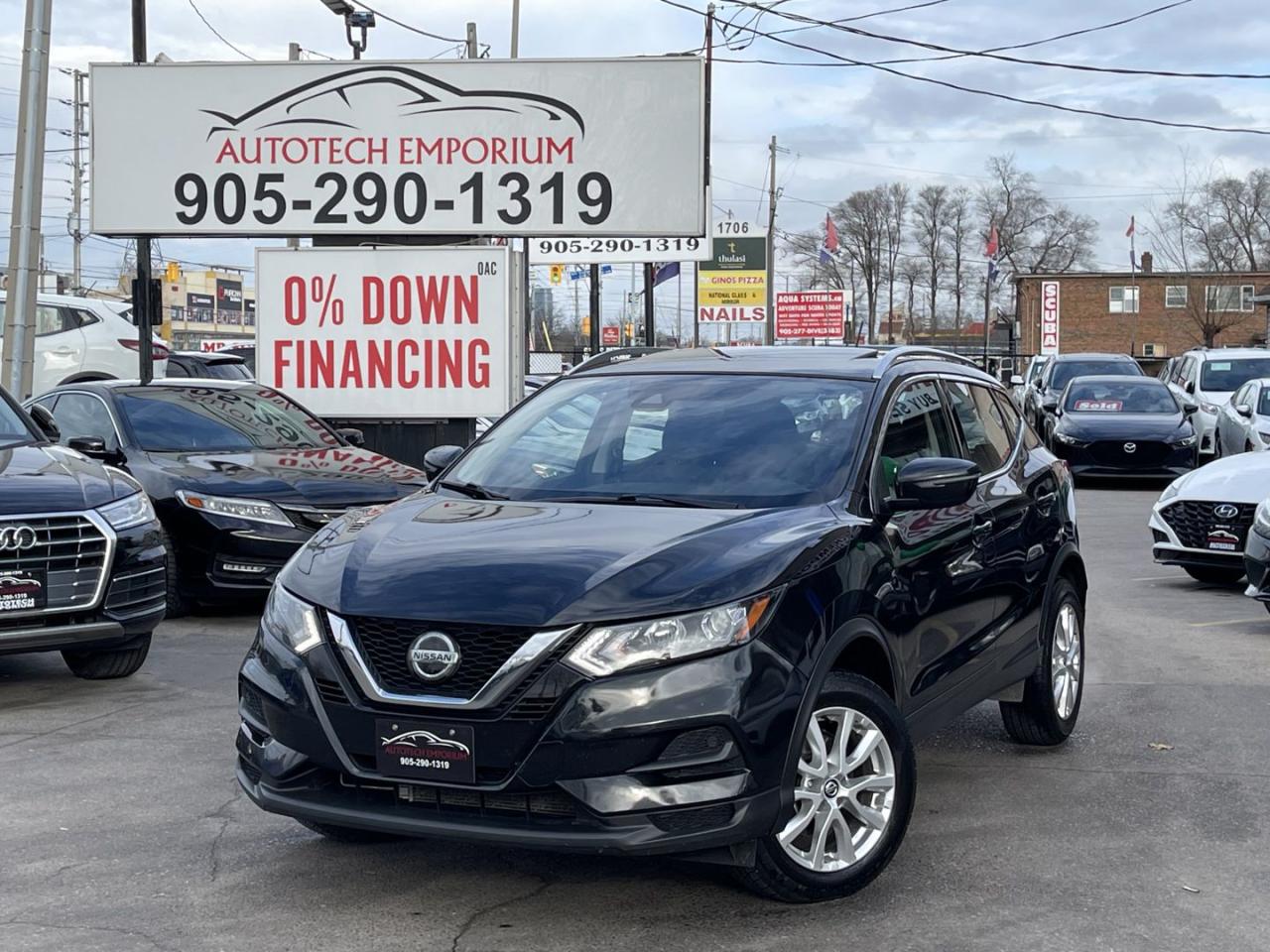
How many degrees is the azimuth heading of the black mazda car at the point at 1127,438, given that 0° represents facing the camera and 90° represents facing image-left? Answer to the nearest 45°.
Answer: approximately 0°

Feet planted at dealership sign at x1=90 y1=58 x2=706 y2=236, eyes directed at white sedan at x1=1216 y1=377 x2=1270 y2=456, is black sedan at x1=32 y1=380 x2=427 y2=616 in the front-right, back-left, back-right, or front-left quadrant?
back-right

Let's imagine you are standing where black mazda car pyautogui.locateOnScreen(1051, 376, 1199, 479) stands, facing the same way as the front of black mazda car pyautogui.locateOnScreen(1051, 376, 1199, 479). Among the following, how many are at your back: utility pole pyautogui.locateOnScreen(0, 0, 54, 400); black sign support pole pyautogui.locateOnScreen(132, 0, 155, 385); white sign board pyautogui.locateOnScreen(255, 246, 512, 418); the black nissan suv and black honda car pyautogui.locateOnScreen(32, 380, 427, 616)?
0

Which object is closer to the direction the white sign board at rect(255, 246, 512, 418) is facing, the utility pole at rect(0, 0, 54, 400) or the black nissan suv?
the black nissan suv

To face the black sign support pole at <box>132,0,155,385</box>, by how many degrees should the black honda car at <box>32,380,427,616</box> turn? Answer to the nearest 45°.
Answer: approximately 135° to its left

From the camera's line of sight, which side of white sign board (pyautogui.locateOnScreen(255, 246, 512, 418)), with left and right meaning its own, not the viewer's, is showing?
front

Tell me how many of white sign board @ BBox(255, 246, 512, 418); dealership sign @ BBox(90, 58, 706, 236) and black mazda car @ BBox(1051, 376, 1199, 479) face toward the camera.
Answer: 3

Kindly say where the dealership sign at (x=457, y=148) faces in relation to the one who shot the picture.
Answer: facing the viewer

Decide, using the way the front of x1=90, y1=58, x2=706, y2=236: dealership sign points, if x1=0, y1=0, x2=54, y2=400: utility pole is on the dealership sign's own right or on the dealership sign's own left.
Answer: on the dealership sign's own right

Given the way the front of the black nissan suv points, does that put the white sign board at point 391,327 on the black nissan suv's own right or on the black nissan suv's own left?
on the black nissan suv's own right

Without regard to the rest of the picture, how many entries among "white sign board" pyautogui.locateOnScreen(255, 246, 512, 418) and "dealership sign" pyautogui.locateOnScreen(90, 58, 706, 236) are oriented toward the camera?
2

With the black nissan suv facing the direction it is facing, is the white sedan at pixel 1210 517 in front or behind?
behind

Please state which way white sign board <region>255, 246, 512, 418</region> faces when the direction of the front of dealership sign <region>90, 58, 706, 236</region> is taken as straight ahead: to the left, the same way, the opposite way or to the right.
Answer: the same way

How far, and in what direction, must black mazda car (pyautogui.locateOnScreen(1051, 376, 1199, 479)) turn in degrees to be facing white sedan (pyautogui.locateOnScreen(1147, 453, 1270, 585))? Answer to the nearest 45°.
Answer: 0° — it already faces it

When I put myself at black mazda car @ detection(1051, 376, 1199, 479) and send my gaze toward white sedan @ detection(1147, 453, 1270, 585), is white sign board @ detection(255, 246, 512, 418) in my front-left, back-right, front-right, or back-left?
front-right

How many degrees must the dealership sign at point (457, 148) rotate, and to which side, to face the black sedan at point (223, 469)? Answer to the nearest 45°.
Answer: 0° — it already faces it

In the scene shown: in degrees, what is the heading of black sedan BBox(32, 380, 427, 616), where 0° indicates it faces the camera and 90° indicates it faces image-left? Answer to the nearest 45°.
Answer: approximately 315°

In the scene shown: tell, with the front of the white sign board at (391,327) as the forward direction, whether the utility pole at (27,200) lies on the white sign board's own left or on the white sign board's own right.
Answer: on the white sign board's own right
